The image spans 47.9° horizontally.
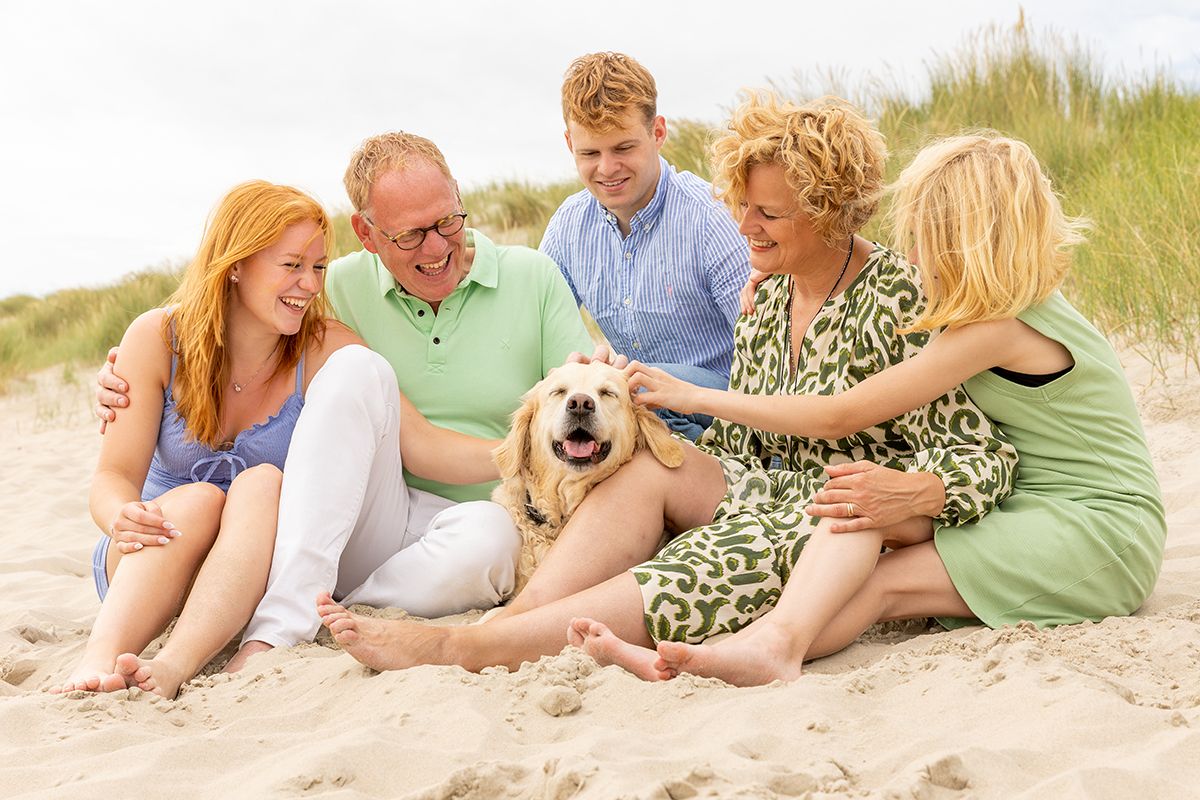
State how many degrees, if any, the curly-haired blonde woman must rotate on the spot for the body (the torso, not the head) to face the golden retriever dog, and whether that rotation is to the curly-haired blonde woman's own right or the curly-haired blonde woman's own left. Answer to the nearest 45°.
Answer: approximately 90° to the curly-haired blonde woman's own right

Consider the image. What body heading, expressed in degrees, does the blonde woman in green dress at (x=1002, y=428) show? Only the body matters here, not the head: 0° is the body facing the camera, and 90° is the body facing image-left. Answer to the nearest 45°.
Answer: approximately 90°

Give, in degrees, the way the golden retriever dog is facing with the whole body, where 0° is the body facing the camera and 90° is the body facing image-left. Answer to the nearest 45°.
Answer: approximately 0°

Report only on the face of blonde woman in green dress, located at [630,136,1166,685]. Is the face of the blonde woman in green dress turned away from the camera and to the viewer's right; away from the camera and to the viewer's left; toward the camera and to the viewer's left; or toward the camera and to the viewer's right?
away from the camera and to the viewer's left

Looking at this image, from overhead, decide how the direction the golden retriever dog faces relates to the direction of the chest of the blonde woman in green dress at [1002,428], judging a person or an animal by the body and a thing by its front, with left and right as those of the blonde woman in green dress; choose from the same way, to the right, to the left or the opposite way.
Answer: to the left

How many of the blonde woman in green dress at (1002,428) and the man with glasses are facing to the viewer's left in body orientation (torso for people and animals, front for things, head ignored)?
1

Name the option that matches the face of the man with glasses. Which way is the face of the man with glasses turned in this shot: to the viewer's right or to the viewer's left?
to the viewer's right

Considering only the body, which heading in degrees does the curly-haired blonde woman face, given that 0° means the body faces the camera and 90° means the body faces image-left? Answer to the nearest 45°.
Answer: approximately 45°

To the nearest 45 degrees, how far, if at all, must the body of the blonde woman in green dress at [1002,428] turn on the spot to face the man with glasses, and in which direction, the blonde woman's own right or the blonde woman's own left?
0° — they already face them
